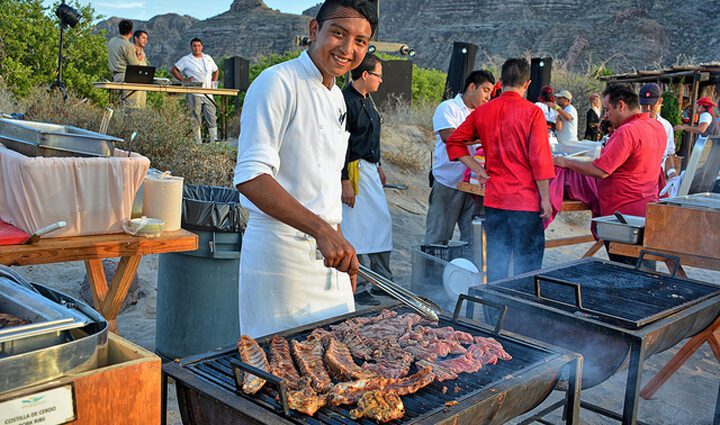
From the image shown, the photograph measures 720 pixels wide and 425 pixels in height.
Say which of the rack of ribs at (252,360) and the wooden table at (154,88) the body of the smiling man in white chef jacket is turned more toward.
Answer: the rack of ribs

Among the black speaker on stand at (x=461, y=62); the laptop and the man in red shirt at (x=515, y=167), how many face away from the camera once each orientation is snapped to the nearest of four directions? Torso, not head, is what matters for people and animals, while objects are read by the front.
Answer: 2

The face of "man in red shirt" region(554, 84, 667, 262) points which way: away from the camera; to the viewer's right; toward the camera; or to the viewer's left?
to the viewer's left

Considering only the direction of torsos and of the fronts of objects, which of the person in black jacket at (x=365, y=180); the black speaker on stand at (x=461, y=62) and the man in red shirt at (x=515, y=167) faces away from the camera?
the man in red shirt

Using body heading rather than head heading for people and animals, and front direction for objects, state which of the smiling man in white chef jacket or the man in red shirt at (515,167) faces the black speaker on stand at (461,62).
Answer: the man in red shirt

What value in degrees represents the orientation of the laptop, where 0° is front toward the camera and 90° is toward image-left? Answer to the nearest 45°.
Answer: approximately 180°

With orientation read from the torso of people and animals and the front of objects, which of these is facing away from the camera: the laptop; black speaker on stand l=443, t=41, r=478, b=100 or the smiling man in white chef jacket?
the laptop

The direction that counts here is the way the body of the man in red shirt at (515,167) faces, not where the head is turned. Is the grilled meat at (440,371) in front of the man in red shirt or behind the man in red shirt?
behind

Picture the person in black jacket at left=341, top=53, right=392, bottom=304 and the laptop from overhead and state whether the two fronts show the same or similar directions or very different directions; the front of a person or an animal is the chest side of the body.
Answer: very different directions

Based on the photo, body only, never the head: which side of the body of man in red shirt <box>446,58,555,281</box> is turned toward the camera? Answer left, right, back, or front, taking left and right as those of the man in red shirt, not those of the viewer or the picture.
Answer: back

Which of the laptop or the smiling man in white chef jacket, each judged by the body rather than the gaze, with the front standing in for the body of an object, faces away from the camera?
the laptop

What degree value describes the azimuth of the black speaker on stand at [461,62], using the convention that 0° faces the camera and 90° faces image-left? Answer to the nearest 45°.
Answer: approximately 45°

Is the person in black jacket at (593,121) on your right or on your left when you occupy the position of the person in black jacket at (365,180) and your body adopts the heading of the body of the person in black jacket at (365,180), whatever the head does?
on your left

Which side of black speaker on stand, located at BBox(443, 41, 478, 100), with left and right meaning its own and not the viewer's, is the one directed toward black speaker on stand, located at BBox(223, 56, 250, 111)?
right

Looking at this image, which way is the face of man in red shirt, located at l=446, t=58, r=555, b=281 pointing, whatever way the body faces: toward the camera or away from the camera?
away from the camera
